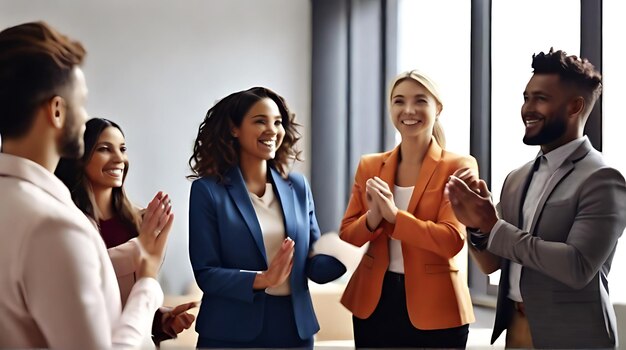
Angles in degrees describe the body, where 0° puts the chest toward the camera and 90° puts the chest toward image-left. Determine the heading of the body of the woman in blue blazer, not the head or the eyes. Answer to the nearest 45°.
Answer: approximately 315°

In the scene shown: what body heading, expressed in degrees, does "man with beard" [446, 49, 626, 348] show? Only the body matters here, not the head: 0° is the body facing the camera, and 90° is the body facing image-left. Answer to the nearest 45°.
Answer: approximately 45°

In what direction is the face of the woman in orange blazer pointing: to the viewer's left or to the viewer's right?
to the viewer's left

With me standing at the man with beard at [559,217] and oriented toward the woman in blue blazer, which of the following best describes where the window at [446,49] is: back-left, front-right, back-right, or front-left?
front-right

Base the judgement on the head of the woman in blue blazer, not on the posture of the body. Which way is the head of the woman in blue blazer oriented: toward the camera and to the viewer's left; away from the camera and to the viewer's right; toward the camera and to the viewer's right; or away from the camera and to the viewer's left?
toward the camera and to the viewer's right

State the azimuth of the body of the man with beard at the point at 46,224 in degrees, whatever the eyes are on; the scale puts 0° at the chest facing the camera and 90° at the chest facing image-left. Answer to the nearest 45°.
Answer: approximately 225°

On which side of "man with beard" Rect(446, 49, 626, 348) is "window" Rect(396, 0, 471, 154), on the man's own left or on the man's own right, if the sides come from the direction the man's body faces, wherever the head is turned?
on the man's own right

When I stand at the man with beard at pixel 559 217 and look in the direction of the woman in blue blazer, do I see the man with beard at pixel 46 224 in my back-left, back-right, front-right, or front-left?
front-left

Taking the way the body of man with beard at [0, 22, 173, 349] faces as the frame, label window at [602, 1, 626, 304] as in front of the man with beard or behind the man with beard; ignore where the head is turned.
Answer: in front

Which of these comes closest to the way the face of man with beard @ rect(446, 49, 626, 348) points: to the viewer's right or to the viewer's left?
to the viewer's left

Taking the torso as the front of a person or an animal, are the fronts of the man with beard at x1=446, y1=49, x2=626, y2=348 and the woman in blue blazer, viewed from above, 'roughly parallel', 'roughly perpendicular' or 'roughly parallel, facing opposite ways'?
roughly perpendicular
